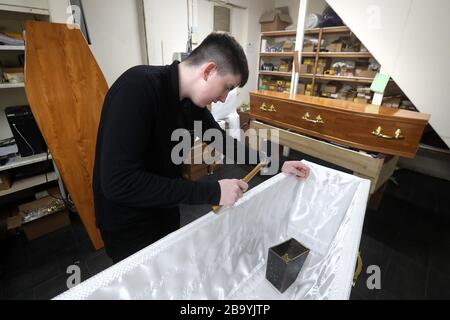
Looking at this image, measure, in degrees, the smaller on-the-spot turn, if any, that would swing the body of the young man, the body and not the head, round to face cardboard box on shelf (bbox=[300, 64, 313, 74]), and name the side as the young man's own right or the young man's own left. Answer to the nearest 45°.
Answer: approximately 45° to the young man's own left

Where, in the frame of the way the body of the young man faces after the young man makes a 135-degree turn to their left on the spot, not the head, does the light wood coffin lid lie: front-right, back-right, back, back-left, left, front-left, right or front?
front

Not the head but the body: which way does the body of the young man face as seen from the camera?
to the viewer's right

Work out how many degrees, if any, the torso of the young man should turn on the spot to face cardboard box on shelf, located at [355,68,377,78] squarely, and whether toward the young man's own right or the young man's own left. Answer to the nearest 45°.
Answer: approximately 45° to the young man's own left

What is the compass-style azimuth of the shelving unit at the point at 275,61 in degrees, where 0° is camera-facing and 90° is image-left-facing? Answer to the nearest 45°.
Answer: approximately 0°

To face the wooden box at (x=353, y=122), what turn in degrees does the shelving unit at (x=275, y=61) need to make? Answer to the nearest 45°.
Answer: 0° — it already faces it

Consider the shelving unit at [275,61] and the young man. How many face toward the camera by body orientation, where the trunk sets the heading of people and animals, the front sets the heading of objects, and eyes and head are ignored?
1

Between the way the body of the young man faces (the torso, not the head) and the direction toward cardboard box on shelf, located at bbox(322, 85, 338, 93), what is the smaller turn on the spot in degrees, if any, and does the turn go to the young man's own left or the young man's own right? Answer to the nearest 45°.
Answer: approximately 45° to the young man's own left

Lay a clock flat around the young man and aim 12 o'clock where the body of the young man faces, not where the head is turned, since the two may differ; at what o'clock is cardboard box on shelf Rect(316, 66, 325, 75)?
The cardboard box on shelf is roughly at 10 o'clock from the young man.

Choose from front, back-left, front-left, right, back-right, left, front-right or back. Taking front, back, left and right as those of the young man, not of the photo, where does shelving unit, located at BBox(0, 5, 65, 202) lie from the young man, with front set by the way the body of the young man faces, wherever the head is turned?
back-left

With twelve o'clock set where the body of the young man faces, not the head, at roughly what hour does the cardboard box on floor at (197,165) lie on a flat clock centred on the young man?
The cardboard box on floor is roughly at 9 o'clock from the young man.

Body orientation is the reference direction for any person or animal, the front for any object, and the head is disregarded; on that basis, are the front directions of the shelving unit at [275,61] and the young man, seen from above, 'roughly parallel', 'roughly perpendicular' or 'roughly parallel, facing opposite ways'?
roughly perpendicular
